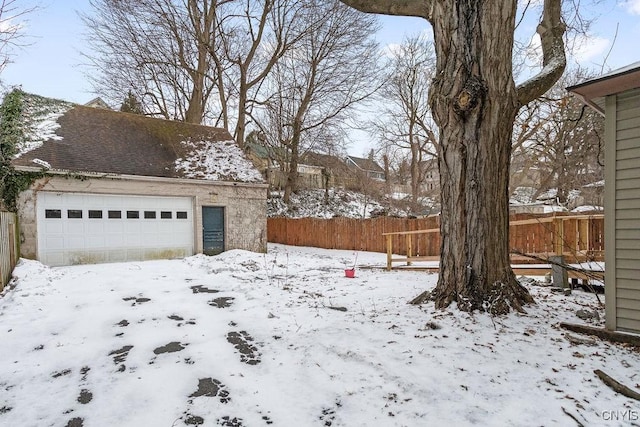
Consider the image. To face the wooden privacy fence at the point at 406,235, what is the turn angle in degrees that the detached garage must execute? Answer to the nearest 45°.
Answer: approximately 90° to its left

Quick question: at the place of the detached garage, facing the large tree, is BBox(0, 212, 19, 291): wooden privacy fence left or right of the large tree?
right

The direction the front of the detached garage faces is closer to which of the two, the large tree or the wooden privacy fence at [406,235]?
the large tree

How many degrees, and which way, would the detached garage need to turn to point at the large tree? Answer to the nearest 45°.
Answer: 0° — it already faces it

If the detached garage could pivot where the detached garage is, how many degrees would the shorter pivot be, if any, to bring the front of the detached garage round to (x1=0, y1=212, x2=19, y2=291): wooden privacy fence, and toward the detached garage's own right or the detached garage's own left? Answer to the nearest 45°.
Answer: approximately 45° to the detached garage's own right

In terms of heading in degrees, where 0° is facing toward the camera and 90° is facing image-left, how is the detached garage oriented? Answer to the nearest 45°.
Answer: approximately 0°
